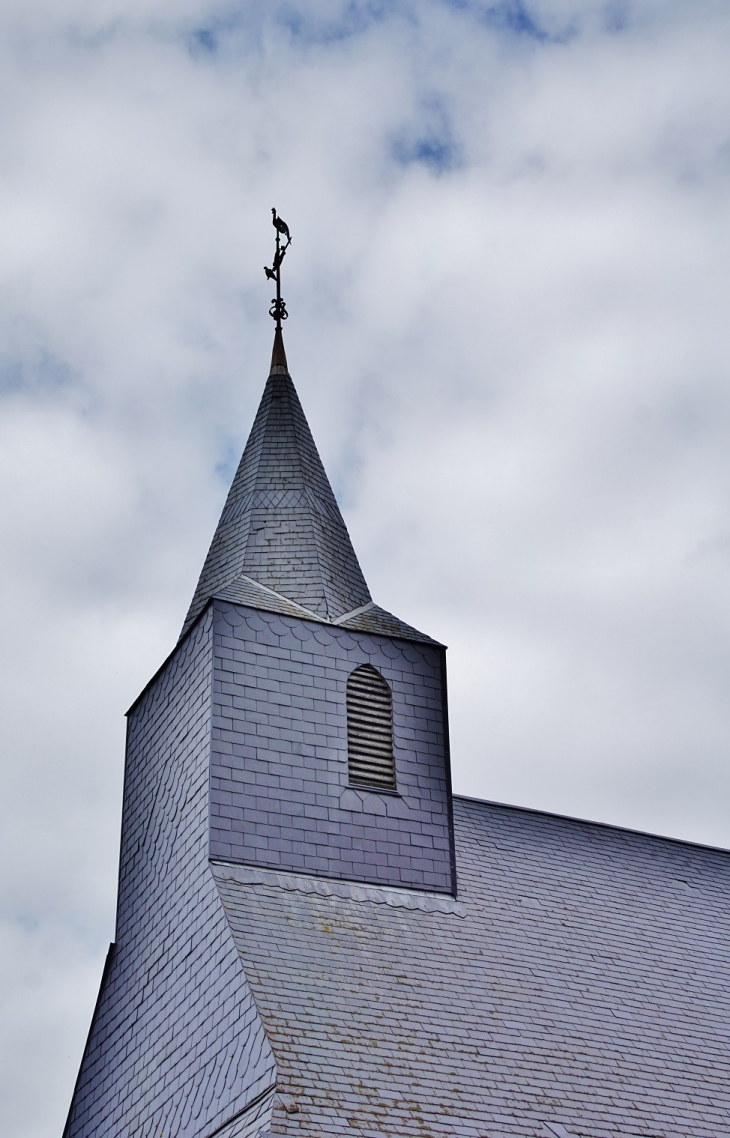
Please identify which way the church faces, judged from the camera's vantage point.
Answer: facing the viewer and to the left of the viewer
